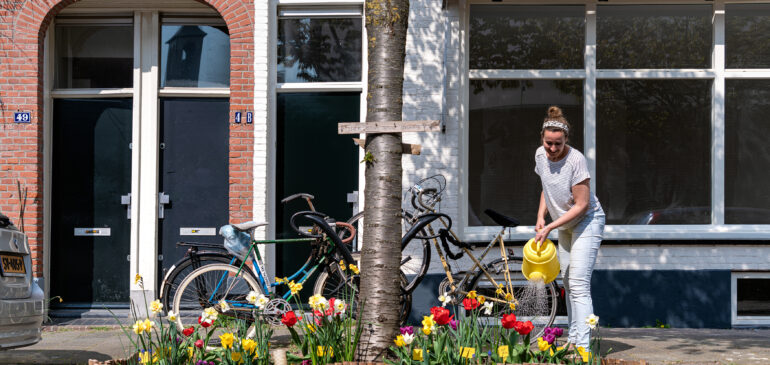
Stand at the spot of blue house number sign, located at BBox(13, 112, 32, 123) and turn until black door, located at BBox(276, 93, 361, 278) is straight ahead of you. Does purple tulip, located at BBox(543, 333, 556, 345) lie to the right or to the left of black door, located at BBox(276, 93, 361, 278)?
right

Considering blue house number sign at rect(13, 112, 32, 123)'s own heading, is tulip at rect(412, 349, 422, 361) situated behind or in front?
in front

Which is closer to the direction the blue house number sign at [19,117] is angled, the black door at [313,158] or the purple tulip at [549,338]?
the purple tulip

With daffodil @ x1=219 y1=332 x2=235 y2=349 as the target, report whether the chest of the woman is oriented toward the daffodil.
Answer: yes

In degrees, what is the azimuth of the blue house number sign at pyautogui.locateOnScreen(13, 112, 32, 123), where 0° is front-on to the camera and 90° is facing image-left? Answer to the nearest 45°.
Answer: approximately 0°

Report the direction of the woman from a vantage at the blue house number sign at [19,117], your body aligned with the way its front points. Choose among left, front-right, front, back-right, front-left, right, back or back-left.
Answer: front-left

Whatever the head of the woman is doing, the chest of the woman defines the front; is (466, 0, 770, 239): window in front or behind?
behind

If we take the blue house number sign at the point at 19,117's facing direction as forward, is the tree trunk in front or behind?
in front

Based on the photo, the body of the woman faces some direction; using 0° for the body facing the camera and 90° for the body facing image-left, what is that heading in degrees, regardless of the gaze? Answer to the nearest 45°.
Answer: approximately 45°

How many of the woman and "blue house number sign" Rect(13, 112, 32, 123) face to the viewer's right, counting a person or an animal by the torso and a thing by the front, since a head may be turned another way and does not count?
0

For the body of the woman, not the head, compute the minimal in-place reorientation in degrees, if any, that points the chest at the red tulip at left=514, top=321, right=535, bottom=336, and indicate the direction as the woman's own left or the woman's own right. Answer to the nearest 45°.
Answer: approximately 45° to the woman's own left

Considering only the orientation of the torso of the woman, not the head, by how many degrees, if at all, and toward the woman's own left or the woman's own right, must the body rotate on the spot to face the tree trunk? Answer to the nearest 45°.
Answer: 0° — they already face it

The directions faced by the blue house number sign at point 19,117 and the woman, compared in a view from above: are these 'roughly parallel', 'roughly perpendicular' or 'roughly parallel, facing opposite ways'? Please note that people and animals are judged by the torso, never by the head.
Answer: roughly perpendicular

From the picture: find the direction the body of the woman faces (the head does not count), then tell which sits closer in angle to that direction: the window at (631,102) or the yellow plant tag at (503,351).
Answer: the yellow plant tag

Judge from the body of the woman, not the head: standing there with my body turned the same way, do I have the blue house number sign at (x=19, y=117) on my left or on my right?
on my right
